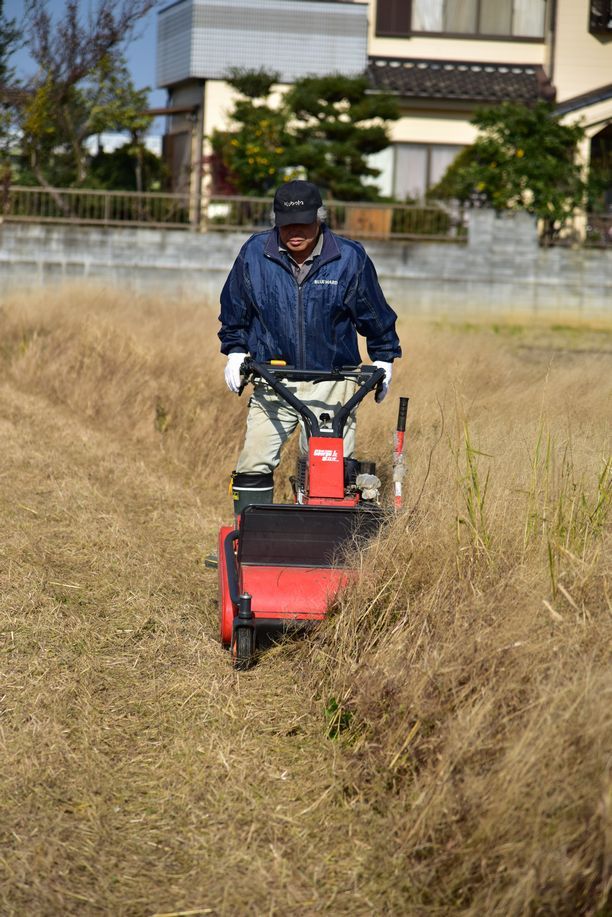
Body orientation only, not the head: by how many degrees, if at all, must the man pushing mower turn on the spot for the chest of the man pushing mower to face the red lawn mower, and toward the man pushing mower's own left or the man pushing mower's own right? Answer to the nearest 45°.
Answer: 0° — they already face it

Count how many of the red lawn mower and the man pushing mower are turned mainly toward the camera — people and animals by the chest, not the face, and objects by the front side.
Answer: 2

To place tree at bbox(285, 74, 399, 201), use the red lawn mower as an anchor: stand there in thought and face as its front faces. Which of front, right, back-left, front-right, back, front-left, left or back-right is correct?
back

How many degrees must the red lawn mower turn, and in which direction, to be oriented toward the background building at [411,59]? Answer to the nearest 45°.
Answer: approximately 180°

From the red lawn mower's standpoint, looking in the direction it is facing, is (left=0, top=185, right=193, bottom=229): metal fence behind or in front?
behind

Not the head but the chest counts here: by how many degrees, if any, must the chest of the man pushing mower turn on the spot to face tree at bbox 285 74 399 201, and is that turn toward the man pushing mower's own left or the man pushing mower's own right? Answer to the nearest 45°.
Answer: approximately 180°

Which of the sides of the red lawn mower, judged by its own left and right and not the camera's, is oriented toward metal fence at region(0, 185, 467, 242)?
back

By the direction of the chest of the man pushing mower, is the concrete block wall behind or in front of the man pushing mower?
behind

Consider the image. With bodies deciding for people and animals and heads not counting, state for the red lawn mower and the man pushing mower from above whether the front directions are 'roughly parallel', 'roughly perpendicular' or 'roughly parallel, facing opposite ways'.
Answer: roughly parallel

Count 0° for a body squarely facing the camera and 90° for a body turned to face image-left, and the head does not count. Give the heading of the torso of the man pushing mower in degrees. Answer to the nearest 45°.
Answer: approximately 0°

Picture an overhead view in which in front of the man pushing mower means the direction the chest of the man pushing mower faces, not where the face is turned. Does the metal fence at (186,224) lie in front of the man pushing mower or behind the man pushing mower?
behind

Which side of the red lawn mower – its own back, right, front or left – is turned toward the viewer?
front

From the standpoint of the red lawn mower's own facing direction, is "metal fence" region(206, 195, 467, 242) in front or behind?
behind
